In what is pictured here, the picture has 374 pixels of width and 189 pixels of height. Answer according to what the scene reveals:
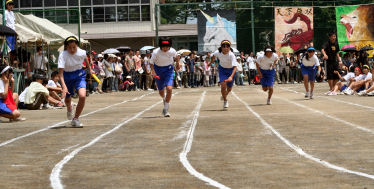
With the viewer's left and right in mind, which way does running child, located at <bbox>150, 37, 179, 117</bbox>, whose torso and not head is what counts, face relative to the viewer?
facing the viewer

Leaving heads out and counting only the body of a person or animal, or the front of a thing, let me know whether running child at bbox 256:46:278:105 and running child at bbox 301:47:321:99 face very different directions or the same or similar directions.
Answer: same or similar directions

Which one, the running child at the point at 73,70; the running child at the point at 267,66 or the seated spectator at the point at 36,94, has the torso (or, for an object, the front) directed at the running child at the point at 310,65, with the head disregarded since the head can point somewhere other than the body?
the seated spectator

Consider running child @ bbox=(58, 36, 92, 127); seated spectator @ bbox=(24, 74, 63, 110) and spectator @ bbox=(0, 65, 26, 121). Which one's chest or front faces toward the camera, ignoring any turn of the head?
the running child

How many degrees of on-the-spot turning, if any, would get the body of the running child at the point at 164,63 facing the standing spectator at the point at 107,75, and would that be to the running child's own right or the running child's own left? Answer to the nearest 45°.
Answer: approximately 180°

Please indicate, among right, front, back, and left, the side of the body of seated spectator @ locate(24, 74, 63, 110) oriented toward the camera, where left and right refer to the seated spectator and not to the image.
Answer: right

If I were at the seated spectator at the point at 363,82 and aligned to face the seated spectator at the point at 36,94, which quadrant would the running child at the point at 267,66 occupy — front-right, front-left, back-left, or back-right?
front-left

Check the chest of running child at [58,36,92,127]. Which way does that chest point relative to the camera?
toward the camera

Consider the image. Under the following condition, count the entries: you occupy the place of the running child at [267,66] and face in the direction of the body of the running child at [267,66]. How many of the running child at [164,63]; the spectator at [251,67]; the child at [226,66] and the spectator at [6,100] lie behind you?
1

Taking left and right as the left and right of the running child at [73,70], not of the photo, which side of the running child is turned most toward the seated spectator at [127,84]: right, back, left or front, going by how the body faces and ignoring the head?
back

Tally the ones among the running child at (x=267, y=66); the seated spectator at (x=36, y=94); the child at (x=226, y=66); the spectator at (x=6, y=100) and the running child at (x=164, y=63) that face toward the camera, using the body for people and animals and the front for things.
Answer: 3

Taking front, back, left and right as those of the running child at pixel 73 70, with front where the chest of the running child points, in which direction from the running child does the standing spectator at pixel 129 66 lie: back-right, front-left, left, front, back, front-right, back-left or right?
back

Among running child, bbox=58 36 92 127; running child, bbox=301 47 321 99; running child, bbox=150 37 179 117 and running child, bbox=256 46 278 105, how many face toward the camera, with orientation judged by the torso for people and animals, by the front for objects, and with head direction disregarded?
4

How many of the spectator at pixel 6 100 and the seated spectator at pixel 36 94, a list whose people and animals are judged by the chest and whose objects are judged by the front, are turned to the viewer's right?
2

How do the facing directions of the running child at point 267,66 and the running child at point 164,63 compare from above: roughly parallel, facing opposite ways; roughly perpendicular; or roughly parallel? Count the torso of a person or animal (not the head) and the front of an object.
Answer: roughly parallel
